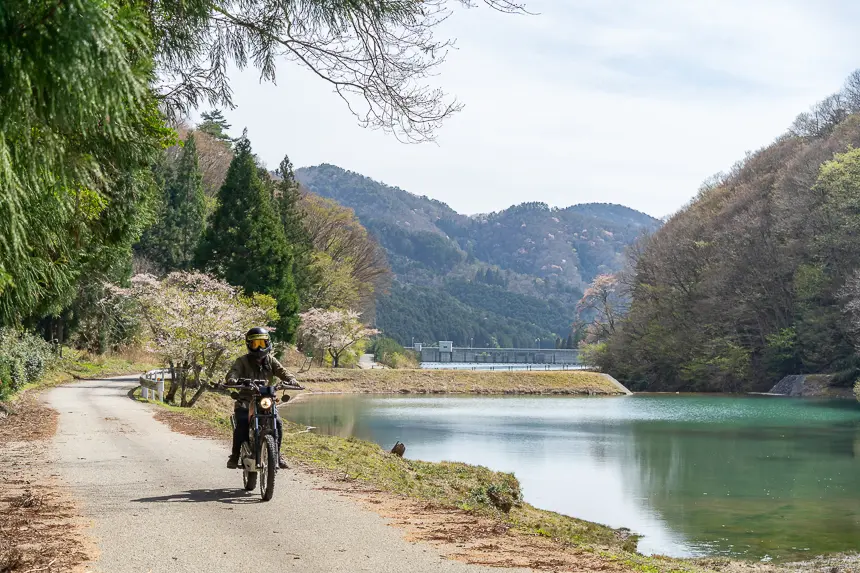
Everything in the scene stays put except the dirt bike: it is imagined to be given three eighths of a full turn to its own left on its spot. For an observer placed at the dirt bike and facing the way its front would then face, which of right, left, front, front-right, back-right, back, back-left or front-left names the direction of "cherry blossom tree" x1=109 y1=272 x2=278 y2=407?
front-left

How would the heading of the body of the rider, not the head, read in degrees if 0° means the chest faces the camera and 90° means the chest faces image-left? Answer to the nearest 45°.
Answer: approximately 0°

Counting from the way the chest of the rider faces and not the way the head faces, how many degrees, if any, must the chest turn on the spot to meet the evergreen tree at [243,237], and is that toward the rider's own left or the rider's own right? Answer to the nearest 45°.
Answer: approximately 180°

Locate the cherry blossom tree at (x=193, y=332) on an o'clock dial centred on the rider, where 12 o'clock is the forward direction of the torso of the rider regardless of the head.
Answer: The cherry blossom tree is roughly at 6 o'clock from the rider.

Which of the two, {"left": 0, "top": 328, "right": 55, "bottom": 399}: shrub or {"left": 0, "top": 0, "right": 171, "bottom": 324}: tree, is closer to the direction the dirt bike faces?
the tree

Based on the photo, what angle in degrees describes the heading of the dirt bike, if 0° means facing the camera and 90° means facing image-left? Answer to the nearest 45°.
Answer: approximately 0°
